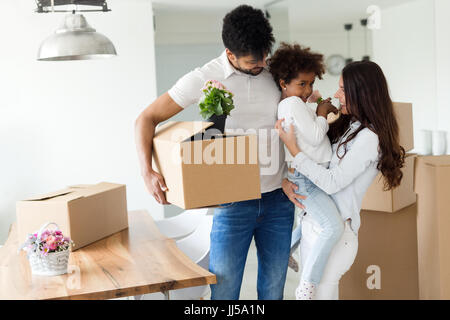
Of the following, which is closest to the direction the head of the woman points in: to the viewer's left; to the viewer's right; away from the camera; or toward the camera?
to the viewer's left

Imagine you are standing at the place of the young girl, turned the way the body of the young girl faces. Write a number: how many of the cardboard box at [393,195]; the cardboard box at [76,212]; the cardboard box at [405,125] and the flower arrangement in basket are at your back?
2

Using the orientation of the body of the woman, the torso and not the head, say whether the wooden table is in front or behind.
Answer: in front

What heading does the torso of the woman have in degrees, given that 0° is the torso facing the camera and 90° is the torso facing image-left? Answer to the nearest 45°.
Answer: approximately 90°

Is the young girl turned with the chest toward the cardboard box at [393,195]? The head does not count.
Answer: no

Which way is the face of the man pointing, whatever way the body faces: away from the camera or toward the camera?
toward the camera

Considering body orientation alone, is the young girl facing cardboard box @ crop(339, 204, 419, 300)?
no

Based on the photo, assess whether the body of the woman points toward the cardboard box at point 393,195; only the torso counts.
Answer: no

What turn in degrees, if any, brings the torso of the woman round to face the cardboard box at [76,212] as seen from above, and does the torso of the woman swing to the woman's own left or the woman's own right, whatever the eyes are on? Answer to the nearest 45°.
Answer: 0° — they already face it
